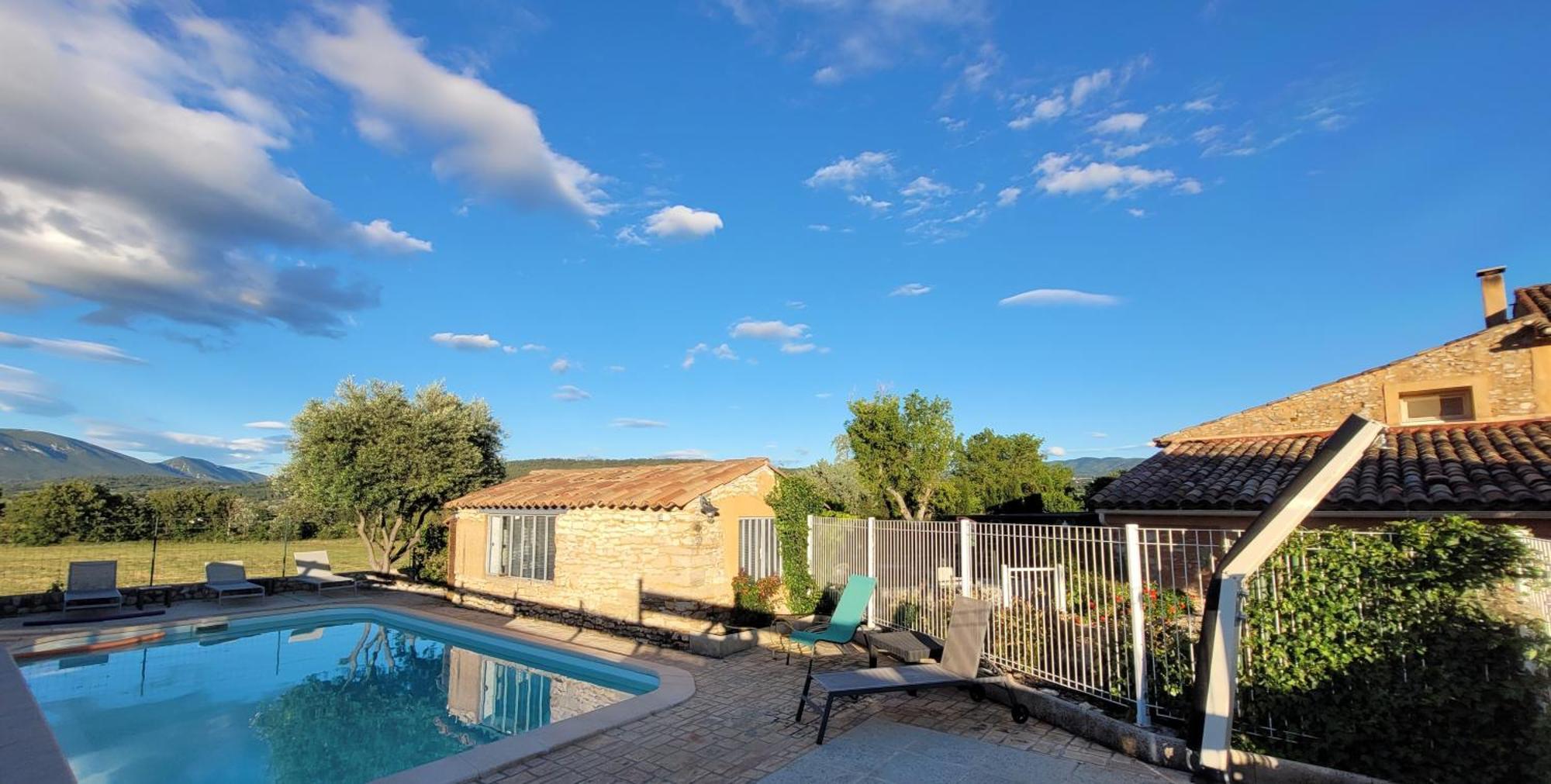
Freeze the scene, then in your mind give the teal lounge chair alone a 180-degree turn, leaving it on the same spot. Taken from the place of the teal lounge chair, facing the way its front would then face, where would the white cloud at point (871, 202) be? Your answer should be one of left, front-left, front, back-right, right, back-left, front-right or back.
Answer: front-left

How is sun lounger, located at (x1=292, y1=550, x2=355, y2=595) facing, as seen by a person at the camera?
facing the viewer and to the right of the viewer

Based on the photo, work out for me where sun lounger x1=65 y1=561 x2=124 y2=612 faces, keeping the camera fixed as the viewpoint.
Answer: facing the viewer

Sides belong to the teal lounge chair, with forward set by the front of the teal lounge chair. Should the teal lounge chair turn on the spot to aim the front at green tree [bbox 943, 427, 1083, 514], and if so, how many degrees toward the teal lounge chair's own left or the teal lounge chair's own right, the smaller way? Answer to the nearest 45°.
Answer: approximately 135° to the teal lounge chair's own right

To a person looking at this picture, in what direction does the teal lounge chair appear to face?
facing the viewer and to the left of the viewer
